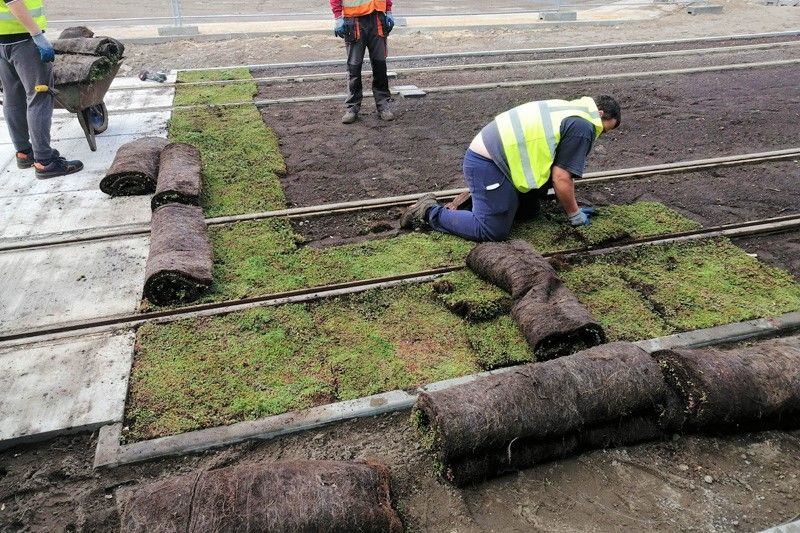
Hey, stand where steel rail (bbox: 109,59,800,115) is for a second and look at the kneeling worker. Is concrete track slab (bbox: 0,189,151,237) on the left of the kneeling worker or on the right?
right

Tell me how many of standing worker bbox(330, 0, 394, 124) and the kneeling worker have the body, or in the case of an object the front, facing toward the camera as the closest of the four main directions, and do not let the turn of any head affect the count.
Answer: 1

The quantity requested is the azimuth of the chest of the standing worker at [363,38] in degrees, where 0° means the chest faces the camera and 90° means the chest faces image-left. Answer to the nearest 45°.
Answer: approximately 0°

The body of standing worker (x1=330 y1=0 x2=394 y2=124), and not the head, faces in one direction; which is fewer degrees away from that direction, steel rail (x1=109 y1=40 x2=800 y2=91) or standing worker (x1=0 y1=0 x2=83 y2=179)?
the standing worker

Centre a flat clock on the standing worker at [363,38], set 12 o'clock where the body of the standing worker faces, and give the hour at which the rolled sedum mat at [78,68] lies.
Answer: The rolled sedum mat is roughly at 2 o'clock from the standing worker.

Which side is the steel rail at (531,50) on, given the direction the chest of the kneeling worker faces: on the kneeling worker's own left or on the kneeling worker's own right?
on the kneeling worker's own left

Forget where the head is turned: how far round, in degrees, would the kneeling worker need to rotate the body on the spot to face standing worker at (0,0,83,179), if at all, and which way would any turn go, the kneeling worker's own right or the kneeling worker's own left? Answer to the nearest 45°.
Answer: approximately 180°

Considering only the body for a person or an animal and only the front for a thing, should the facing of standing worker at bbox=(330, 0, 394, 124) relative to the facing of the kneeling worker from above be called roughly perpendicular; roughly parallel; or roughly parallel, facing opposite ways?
roughly perpendicular

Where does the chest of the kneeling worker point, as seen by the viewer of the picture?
to the viewer's right

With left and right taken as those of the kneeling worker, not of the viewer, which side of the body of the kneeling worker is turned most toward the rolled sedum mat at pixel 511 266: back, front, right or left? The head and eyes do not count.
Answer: right

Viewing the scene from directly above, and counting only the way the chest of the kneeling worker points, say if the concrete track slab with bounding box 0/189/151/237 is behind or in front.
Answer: behind

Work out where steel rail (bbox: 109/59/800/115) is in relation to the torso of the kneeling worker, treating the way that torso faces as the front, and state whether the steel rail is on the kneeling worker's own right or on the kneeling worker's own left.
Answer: on the kneeling worker's own left
